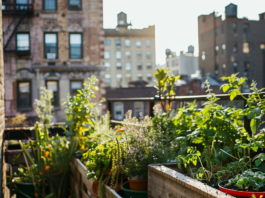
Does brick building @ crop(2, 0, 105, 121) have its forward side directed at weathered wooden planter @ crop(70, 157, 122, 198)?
yes

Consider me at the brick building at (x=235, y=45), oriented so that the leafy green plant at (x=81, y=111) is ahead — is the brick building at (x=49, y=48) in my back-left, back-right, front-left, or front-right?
front-right

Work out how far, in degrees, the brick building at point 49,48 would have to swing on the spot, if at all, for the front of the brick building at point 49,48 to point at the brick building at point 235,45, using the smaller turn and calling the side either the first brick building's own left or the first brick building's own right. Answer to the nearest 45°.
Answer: approximately 135° to the first brick building's own left

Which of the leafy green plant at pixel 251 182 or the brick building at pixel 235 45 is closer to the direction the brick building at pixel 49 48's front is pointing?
the leafy green plant

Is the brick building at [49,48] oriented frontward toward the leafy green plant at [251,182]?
yes

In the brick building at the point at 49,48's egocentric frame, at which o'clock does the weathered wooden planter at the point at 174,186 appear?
The weathered wooden planter is roughly at 12 o'clock from the brick building.

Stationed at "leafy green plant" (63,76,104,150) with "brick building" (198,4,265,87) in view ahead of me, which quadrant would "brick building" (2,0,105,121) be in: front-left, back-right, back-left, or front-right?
front-left

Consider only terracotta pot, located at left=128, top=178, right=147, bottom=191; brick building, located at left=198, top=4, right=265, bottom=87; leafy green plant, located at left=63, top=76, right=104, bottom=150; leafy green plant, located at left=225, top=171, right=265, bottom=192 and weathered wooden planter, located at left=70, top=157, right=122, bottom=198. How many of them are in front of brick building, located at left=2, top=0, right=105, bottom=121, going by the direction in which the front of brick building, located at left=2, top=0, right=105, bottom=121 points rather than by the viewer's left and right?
4

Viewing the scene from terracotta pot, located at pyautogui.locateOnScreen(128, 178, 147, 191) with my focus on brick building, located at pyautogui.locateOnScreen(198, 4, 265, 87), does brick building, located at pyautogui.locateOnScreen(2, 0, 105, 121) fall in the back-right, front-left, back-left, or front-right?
front-left

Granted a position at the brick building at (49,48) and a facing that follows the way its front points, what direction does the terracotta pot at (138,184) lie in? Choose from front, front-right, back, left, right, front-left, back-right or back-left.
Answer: front

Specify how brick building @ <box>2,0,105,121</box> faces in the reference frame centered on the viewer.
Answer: facing the viewer

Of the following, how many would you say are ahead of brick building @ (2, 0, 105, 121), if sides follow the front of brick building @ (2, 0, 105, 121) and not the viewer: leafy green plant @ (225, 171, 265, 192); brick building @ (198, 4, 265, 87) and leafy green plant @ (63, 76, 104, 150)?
2

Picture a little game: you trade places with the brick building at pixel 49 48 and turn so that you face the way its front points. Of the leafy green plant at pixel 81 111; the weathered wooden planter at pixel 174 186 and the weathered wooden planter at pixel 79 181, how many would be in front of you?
3

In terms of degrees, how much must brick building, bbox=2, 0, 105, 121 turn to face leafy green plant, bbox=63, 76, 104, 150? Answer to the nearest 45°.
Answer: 0° — it already faces it
